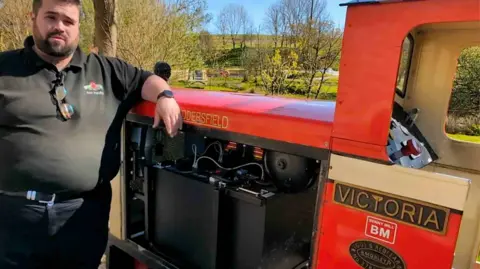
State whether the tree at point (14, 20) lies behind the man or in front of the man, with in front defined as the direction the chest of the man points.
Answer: behind

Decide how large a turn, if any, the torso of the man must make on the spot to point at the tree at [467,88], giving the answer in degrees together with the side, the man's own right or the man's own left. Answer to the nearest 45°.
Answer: approximately 90° to the man's own left

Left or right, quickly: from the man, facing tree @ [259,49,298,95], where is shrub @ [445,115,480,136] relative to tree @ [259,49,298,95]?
right

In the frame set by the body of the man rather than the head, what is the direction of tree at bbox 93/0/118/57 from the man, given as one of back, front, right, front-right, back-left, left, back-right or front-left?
back

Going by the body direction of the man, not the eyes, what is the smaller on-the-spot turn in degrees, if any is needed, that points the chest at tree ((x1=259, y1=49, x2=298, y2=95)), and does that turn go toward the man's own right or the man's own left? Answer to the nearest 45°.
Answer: approximately 135° to the man's own left

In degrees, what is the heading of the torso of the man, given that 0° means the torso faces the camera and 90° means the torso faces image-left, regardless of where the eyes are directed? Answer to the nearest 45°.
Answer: approximately 0°
